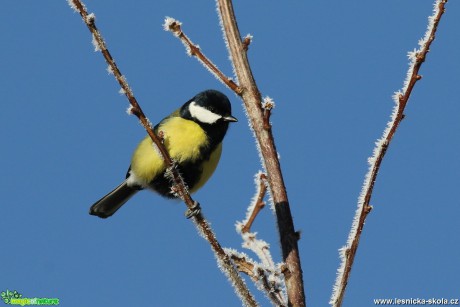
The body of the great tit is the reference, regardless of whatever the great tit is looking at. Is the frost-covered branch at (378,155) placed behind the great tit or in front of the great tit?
in front

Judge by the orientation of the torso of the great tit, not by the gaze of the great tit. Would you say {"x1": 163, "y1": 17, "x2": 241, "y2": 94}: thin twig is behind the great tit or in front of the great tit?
in front

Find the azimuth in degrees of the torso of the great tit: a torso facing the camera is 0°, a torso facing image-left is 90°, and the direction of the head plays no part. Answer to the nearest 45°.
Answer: approximately 315°

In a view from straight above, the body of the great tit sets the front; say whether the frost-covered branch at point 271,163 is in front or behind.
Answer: in front
